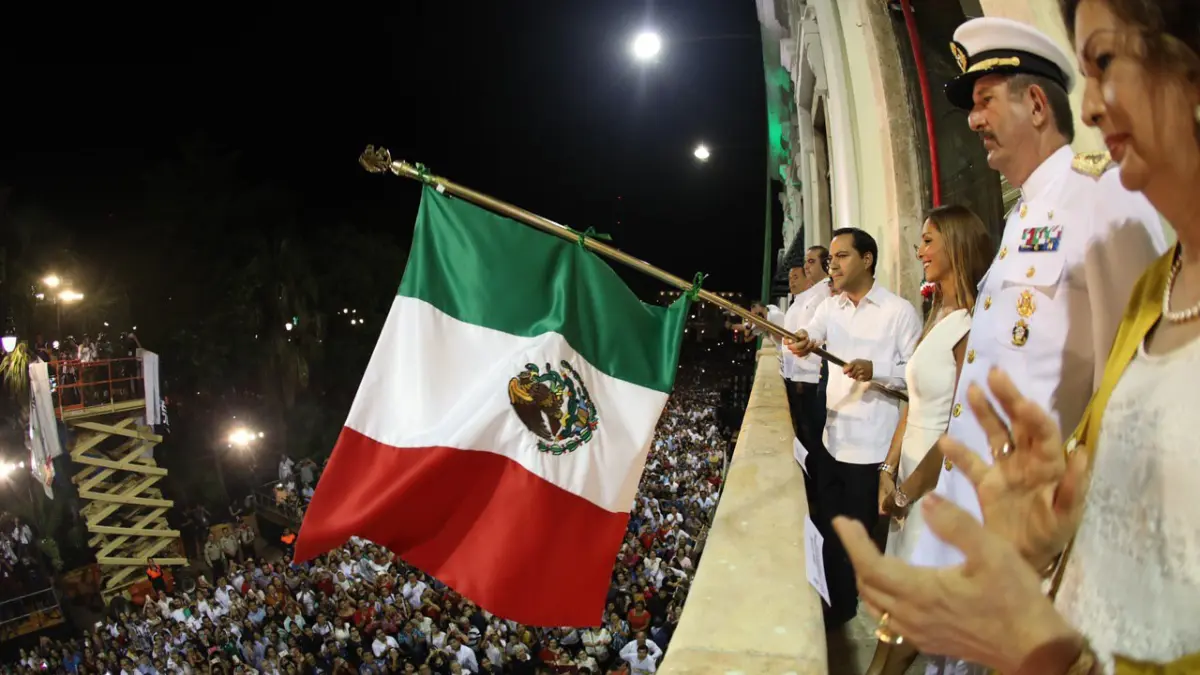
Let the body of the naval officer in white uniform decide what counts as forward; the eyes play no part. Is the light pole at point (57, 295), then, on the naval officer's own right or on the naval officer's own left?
on the naval officer's own right

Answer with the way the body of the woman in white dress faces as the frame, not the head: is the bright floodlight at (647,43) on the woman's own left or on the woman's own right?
on the woman's own right

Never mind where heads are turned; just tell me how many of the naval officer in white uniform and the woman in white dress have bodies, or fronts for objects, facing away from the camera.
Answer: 0

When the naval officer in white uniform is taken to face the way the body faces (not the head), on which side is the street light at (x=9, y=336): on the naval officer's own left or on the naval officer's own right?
on the naval officer's own right

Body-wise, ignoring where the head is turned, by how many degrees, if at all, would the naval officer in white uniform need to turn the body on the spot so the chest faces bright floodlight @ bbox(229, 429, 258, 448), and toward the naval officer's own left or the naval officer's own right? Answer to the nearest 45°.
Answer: approximately 90° to the naval officer's own right

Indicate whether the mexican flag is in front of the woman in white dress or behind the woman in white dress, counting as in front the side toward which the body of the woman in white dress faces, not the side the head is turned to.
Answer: in front

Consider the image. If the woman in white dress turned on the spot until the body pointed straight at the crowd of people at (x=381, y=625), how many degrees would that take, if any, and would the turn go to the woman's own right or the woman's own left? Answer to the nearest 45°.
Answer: approximately 45° to the woman's own right

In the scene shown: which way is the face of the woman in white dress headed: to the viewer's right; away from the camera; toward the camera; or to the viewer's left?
to the viewer's left

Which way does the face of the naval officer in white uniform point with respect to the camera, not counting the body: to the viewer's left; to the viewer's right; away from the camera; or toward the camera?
to the viewer's left

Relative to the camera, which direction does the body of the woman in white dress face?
to the viewer's left

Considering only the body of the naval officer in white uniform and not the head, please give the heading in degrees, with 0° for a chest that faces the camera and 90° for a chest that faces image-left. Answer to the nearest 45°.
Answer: approximately 45°
